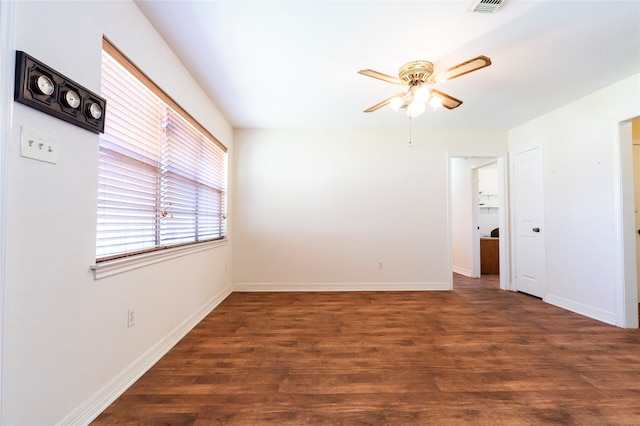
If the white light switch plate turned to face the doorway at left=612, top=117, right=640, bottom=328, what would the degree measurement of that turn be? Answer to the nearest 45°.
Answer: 0° — it already faces it

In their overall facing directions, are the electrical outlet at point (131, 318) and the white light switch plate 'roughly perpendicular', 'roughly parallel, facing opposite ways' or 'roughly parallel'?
roughly parallel

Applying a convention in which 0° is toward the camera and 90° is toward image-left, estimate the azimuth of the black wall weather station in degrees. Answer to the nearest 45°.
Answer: approximately 315°

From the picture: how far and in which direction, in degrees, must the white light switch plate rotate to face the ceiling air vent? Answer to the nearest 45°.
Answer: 0° — it already faces it

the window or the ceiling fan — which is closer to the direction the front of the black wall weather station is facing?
the ceiling fan

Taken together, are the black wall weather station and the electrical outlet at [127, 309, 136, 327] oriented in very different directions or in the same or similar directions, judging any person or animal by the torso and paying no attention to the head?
same or similar directions

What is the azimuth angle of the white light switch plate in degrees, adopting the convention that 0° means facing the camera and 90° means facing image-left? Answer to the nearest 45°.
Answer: approximately 315°

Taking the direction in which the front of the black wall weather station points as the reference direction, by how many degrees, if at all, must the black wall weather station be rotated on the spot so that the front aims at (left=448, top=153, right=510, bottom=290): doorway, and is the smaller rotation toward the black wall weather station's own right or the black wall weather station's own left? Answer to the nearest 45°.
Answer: approximately 45° to the black wall weather station's own left

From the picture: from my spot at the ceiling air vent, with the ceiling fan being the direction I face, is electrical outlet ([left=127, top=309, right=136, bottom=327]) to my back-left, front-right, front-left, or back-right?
front-left

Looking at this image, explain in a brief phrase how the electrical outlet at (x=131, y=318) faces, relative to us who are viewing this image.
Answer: facing the viewer and to the right of the viewer

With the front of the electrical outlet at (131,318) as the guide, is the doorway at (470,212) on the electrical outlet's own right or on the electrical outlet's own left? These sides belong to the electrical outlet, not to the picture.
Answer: on the electrical outlet's own left

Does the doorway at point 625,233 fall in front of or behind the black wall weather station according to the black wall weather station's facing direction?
in front

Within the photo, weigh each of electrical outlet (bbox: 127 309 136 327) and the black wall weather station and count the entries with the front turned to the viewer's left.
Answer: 0
